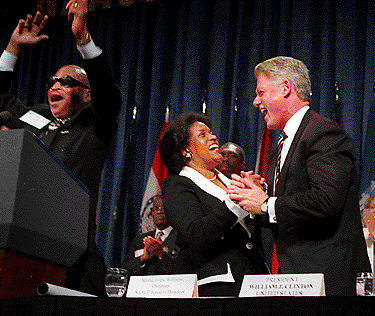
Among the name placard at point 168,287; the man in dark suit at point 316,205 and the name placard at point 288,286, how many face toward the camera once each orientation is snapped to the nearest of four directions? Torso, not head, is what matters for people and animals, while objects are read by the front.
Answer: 2

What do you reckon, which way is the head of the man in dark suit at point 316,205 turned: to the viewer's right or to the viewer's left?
to the viewer's left

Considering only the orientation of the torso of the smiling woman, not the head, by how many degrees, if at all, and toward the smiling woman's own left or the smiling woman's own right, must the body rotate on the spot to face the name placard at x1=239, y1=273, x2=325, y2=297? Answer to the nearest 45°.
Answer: approximately 45° to the smiling woman's own right

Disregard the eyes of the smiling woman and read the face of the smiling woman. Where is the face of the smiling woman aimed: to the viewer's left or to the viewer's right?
to the viewer's right

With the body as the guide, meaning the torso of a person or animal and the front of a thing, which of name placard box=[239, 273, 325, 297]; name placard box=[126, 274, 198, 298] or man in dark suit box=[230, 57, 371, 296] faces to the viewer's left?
the man in dark suit

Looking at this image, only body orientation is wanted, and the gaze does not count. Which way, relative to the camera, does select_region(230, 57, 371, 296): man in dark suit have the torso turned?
to the viewer's left
